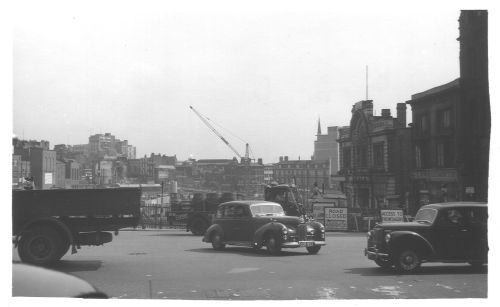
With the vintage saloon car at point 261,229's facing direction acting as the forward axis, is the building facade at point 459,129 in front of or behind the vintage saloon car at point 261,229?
in front

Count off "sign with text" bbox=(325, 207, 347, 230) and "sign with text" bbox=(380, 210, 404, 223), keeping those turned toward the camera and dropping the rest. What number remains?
2

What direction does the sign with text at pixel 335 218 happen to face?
toward the camera

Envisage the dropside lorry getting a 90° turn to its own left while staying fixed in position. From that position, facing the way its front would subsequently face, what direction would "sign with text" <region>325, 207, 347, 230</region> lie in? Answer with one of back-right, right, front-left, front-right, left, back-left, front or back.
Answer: back-left

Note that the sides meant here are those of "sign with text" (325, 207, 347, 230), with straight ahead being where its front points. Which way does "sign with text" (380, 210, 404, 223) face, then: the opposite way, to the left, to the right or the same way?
the same way

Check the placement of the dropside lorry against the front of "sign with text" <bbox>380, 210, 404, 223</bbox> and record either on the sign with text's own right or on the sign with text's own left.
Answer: on the sign with text's own right

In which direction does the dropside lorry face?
to the viewer's left

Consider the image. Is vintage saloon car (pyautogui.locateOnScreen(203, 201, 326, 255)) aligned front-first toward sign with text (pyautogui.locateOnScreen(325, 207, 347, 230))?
no

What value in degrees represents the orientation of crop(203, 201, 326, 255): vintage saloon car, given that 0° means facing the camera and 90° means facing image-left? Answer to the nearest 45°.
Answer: approximately 315°
